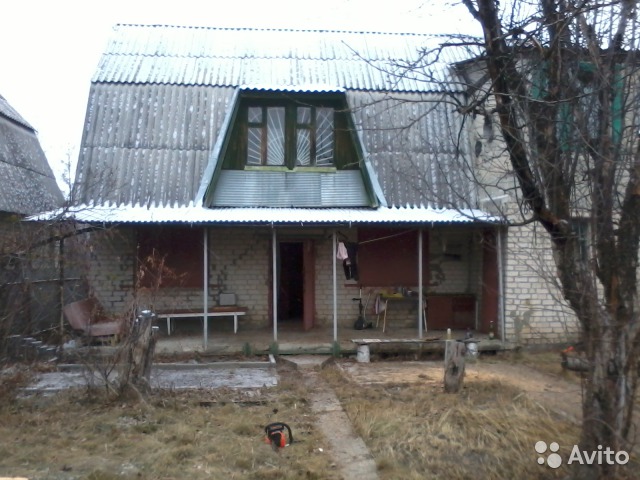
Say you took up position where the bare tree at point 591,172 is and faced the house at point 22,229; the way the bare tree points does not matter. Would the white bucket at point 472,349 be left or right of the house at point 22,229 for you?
right

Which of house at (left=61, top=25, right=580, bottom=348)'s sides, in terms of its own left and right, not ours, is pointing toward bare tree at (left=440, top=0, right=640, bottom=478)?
front

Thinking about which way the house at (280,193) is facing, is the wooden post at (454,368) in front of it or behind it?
in front

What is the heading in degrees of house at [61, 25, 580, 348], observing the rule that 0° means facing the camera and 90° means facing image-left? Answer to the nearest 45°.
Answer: approximately 0°

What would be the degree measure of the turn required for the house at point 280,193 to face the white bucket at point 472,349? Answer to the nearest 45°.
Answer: approximately 45° to its left

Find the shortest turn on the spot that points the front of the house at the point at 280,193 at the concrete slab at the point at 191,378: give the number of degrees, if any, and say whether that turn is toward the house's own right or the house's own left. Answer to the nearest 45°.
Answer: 0° — it already faces it

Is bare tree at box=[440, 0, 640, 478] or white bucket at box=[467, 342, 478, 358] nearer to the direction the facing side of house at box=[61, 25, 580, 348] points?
the bare tree
